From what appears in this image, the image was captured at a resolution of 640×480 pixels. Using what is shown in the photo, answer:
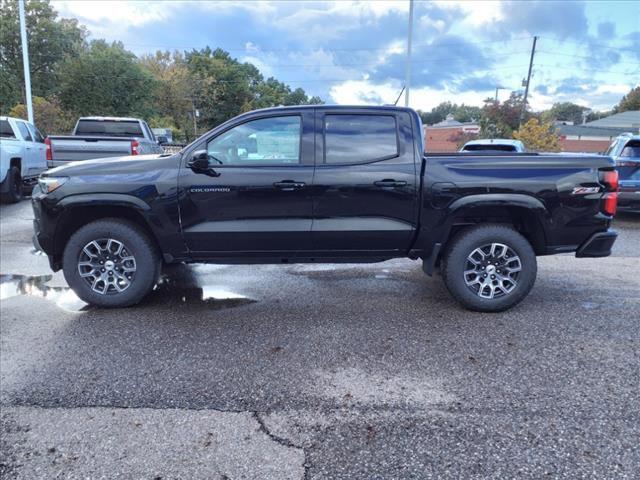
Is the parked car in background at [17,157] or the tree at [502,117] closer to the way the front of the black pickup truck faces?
the parked car in background

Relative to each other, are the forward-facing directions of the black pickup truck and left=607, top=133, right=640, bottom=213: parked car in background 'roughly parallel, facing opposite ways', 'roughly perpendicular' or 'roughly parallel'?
roughly perpendicular

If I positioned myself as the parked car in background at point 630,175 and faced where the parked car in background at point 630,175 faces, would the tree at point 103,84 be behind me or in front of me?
in front

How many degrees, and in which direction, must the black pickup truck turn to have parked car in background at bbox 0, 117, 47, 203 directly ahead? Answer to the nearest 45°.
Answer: approximately 45° to its right

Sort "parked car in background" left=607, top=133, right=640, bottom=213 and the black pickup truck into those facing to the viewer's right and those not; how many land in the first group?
0

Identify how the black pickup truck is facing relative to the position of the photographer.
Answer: facing to the left of the viewer

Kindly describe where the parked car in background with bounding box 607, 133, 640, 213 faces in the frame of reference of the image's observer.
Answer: facing away from the viewer and to the left of the viewer

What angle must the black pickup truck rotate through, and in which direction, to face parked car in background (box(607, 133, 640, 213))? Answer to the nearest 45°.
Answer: approximately 135° to its right
